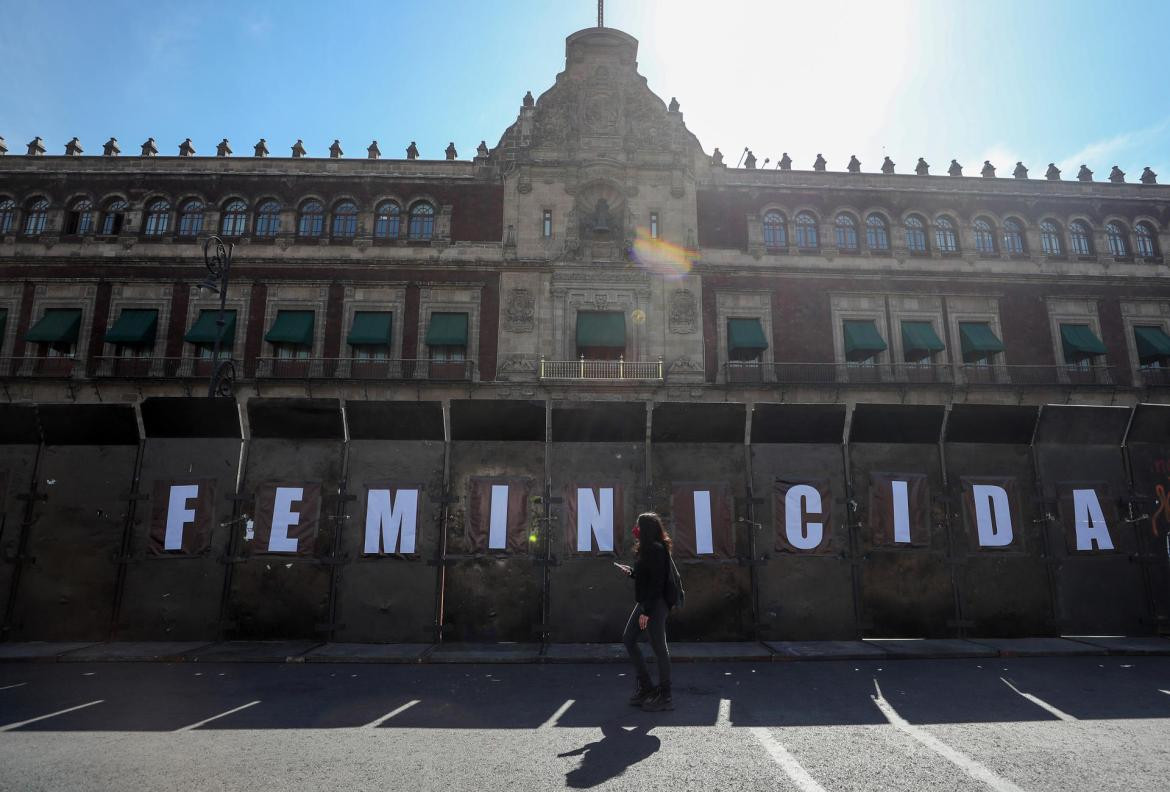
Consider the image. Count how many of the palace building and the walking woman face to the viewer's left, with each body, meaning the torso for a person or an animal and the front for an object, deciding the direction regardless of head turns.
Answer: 1

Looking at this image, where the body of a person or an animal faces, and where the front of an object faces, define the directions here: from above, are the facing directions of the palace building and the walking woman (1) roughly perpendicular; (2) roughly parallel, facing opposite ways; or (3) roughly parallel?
roughly perpendicular

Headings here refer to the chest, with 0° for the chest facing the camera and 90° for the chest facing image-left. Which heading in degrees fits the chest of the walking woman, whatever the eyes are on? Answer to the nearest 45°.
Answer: approximately 90°

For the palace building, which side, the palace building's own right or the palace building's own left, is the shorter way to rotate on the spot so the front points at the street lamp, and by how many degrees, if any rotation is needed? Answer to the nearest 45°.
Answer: approximately 45° to the palace building's own right

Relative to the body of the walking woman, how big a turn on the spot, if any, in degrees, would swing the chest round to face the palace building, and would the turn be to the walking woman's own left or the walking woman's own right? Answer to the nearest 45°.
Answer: approximately 90° to the walking woman's own right

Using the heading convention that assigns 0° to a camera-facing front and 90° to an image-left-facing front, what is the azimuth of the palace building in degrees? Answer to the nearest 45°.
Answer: approximately 0°

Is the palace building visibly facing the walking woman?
yes

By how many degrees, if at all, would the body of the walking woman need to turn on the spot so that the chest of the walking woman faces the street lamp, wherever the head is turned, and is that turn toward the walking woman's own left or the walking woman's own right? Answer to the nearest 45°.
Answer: approximately 45° to the walking woman's own right
